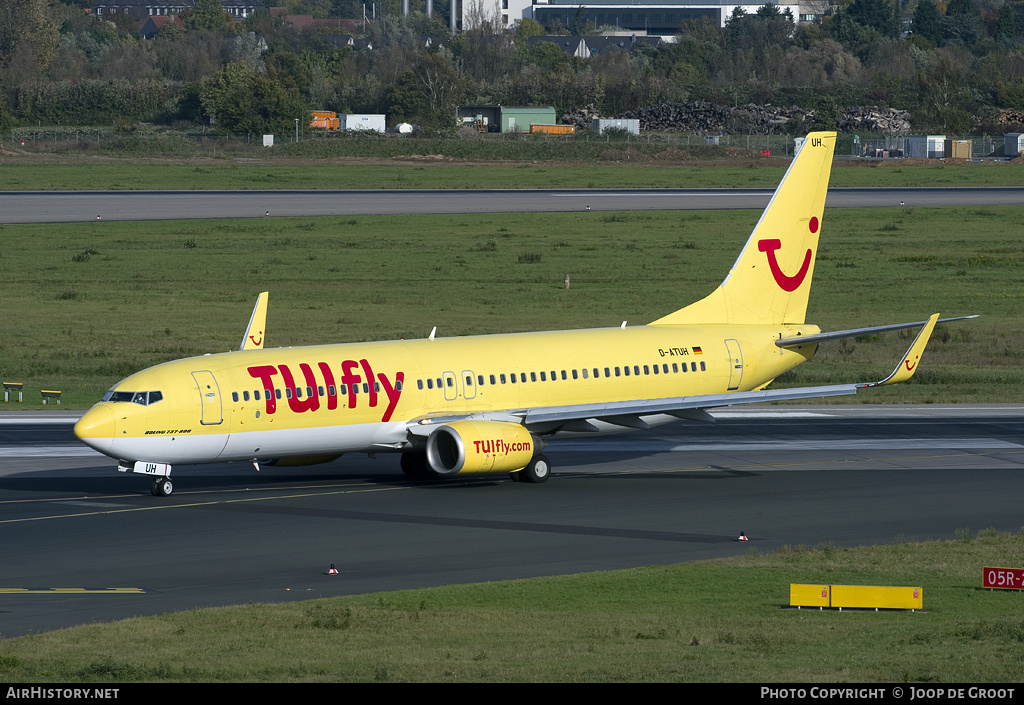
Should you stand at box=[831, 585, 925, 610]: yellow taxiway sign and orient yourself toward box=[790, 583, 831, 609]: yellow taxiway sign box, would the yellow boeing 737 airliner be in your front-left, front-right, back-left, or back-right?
front-right

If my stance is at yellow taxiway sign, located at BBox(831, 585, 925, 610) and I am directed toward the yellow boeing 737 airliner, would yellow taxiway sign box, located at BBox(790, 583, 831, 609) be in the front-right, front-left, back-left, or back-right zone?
front-left

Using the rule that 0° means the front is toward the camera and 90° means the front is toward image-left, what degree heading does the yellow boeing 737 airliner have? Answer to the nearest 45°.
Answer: approximately 45°

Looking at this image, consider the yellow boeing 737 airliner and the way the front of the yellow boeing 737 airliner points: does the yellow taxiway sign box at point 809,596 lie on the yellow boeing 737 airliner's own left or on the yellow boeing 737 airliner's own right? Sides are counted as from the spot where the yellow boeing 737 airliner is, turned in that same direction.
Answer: on the yellow boeing 737 airliner's own left

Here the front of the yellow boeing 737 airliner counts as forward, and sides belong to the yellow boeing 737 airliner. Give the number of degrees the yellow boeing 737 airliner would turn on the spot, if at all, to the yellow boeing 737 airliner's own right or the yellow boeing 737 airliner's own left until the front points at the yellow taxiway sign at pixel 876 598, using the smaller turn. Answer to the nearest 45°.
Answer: approximately 90° to the yellow boeing 737 airliner's own left

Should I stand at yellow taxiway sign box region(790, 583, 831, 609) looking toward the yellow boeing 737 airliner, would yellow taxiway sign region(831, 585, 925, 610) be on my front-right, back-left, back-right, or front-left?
back-right
